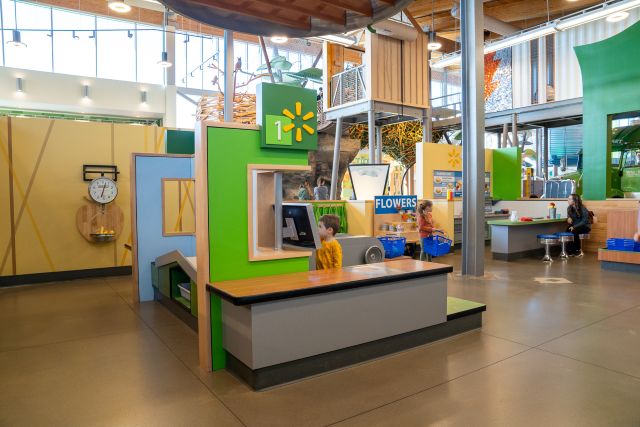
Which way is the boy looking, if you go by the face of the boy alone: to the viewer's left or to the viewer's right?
to the viewer's left

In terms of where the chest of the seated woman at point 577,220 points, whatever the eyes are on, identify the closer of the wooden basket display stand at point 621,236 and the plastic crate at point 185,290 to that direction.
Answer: the plastic crate

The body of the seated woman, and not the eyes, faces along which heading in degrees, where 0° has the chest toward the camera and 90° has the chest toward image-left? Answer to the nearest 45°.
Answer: approximately 90°

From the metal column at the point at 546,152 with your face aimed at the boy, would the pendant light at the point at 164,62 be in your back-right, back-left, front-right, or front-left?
front-right

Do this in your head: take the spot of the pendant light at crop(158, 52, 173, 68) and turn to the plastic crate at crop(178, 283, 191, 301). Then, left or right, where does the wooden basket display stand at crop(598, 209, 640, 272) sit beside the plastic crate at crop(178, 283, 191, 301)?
left

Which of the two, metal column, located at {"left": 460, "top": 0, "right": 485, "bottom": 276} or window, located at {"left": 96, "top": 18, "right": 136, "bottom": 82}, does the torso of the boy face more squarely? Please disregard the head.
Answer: the window

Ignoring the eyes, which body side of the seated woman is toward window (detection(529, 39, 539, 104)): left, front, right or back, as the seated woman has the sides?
right

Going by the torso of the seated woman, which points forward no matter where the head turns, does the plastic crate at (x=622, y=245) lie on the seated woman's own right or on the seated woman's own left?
on the seated woman's own left

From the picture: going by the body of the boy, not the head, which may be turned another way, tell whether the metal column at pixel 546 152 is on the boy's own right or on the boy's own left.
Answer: on the boy's own right

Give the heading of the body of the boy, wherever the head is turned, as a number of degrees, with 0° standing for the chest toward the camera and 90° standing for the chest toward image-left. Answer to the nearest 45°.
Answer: approximately 90°
